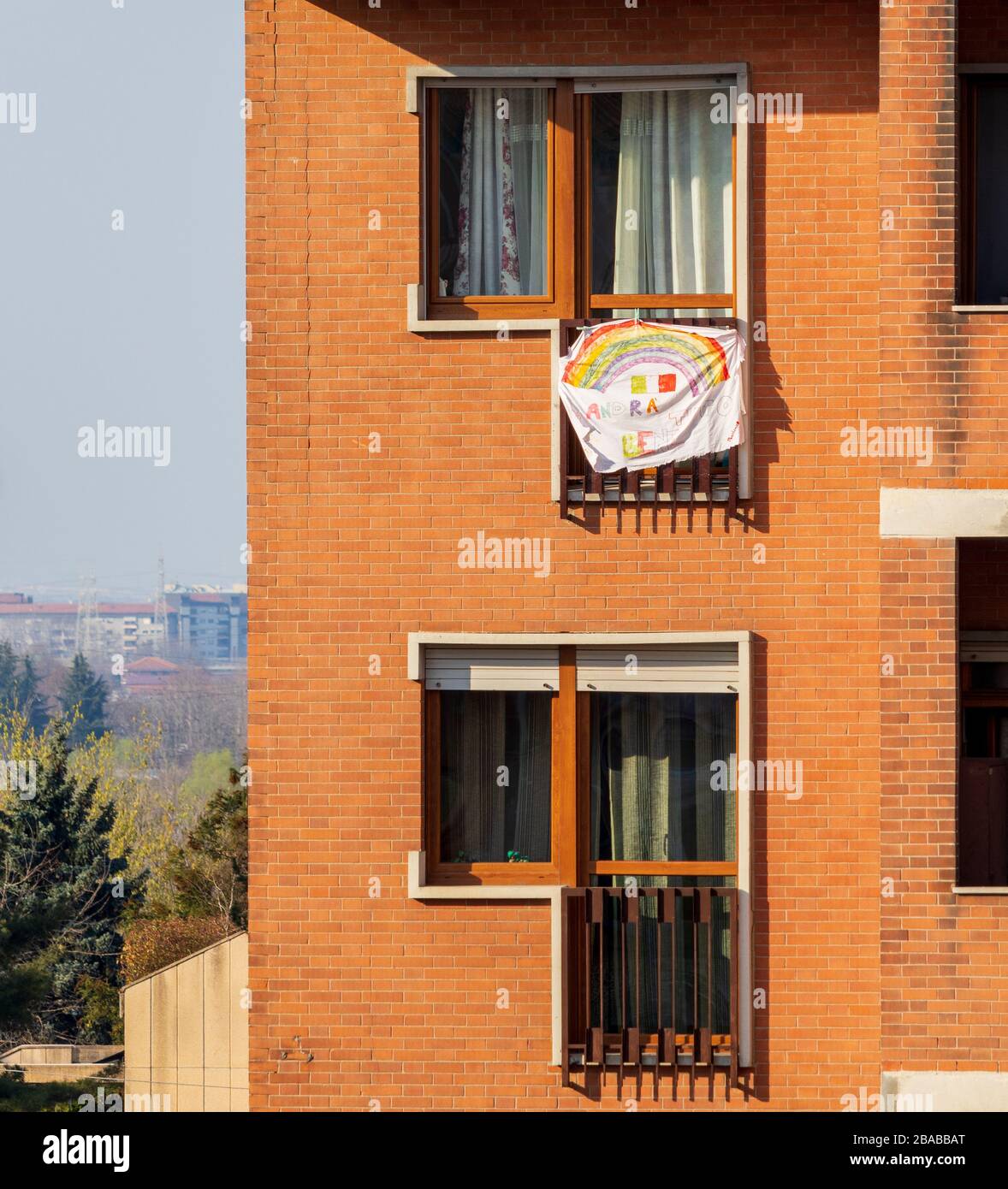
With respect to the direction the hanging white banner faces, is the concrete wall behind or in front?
behind

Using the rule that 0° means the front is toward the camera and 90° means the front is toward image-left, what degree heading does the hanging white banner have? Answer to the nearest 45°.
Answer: approximately 0°
